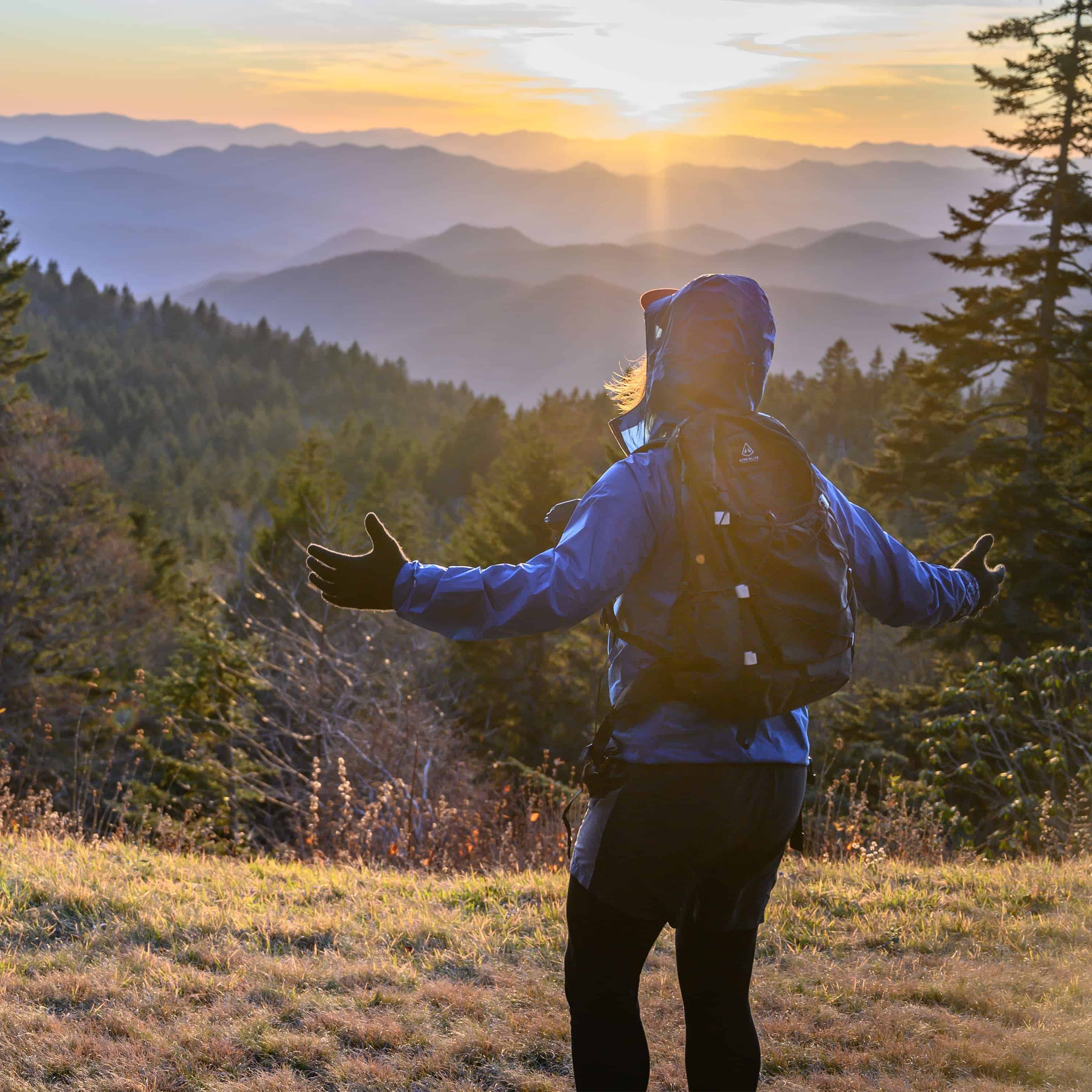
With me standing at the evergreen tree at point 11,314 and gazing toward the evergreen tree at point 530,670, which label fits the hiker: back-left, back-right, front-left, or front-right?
front-right

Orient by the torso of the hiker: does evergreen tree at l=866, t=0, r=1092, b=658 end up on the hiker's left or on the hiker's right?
on the hiker's right

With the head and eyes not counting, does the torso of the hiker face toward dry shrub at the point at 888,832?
no

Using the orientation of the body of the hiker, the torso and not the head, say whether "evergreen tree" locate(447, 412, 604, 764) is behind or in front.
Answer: in front

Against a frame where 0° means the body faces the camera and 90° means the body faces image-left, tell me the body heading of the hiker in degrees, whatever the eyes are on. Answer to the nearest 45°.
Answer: approximately 135°

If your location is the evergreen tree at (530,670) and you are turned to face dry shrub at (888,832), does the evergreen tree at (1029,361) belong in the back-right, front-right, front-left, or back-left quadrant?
front-left

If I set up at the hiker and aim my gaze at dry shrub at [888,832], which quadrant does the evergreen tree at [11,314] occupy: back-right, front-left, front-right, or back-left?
front-left
